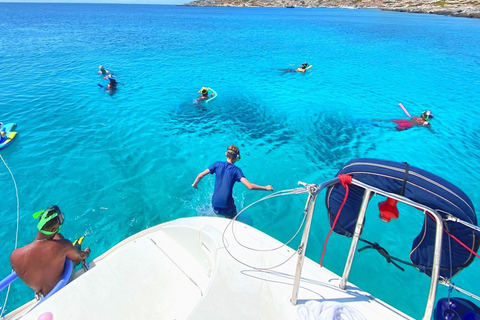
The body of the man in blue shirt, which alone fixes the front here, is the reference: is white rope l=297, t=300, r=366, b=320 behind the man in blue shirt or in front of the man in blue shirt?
behind

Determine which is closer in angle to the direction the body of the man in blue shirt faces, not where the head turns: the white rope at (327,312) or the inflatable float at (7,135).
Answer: the inflatable float

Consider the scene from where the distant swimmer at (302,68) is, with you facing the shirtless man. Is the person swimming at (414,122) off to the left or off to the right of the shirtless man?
left

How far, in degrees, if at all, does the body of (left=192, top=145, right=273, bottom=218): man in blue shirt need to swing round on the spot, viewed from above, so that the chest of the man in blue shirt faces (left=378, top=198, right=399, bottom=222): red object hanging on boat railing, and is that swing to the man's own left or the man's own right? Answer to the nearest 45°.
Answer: approximately 135° to the man's own right

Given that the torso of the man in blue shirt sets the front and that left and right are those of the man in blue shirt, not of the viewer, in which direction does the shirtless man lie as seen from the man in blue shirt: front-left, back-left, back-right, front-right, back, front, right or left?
back-left

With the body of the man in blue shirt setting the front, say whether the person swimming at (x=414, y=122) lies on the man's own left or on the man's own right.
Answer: on the man's own right

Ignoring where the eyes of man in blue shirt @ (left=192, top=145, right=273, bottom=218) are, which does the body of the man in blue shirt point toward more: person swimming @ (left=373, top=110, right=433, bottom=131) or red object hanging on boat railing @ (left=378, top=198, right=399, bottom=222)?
the person swimming

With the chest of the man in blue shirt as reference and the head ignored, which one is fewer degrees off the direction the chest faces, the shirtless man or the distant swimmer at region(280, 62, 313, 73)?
the distant swimmer

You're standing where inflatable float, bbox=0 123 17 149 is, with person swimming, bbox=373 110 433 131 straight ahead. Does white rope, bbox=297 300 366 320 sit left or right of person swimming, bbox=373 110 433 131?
right

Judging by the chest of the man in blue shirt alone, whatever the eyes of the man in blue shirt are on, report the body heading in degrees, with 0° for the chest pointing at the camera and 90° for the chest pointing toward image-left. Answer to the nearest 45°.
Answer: approximately 180°

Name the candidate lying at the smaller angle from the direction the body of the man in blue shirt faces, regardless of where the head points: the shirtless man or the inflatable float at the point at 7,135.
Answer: the inflatable float
